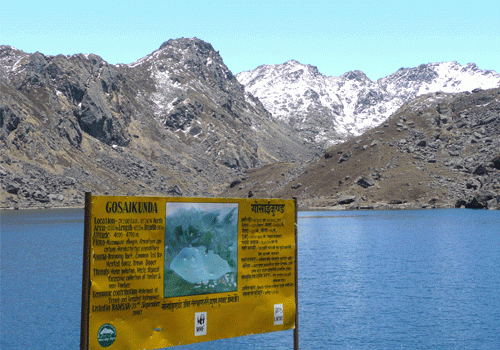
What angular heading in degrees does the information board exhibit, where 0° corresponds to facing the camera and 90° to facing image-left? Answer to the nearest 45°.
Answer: approximately 315°
